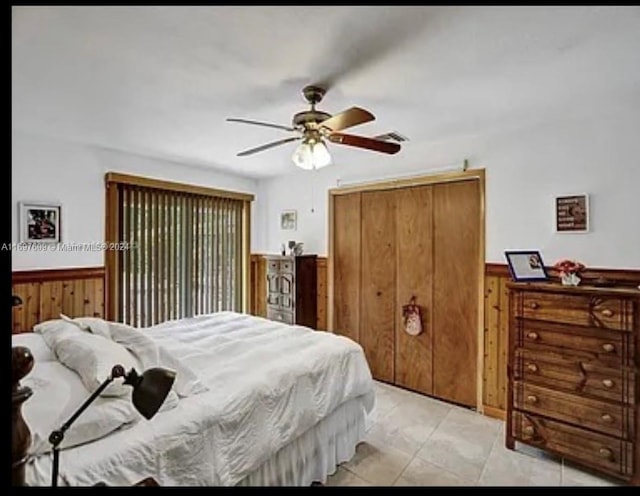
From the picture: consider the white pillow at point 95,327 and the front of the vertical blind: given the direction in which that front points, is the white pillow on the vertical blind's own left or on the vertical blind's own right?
on the vertical blind's own right

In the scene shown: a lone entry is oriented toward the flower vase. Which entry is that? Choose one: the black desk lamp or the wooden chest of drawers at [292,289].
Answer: the black desk lamp

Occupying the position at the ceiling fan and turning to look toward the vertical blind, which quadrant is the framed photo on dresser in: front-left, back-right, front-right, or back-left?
back-right

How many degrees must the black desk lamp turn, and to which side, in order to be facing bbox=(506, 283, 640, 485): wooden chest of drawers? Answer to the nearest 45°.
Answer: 0° — it already faces it

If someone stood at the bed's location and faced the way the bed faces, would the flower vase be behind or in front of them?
in front

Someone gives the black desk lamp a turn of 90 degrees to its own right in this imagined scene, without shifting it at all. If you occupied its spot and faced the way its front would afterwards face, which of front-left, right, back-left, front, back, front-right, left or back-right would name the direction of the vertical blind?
back

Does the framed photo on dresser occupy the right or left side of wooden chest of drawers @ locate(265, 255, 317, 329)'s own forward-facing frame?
on its left

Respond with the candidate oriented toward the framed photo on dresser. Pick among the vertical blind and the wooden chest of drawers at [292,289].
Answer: the vertical blind

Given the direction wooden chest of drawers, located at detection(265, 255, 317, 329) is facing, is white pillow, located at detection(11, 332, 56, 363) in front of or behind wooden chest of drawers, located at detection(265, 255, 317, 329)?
in front

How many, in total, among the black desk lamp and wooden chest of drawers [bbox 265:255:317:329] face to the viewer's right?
1

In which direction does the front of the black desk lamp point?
to the viewer's right

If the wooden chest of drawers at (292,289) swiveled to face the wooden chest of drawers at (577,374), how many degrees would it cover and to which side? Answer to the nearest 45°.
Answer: approximately 90° to its left

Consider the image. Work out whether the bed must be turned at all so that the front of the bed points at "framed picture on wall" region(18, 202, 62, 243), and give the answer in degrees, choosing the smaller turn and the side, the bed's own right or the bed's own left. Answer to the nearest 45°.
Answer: approximately 180°

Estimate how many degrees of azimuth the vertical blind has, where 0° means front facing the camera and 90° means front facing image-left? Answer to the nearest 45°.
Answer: approximately 315°

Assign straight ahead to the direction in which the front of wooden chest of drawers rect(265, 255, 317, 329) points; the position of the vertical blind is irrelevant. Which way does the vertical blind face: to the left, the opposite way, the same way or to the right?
to the left
